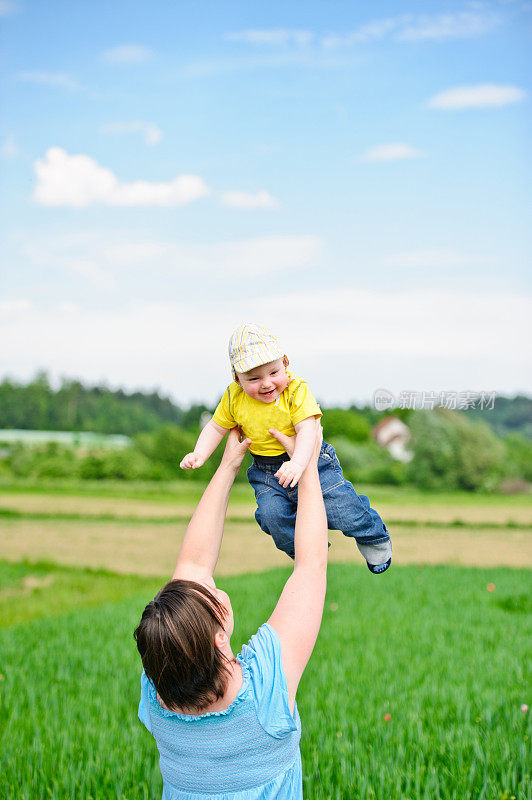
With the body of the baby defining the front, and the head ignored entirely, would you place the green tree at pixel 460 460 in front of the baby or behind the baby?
behind

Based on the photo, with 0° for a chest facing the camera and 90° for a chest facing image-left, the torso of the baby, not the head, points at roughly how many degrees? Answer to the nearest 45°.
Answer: approximately 0°

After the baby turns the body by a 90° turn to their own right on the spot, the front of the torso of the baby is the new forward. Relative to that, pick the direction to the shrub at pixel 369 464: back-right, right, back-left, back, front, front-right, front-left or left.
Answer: right

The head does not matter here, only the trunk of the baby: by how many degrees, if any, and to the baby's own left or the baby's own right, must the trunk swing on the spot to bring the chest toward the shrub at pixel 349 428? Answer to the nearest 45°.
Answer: approximately 180°

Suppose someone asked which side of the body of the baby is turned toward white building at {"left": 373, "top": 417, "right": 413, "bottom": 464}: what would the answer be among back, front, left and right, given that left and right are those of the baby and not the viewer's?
back

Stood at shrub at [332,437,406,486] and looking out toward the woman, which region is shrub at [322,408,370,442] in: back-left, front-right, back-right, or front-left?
back-right
